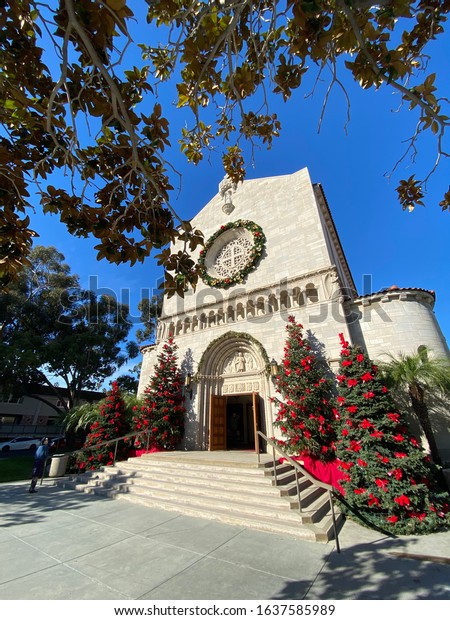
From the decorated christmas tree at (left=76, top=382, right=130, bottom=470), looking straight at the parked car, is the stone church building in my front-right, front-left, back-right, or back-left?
back-right

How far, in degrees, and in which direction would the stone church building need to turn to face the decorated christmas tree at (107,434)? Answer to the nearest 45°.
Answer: approximately 45° to its right

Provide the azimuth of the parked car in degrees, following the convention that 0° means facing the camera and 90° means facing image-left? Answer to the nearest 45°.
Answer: approximately 90°

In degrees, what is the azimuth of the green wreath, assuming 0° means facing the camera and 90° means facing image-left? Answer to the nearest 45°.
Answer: approximately 45°

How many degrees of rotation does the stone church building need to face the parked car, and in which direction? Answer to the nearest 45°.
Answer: approximately 45° to its right

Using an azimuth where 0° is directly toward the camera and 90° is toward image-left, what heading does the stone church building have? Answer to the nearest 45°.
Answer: approximately 45°

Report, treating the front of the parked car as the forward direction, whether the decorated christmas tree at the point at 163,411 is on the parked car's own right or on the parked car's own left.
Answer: on the parked car's own left

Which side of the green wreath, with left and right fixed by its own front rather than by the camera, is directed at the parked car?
right
